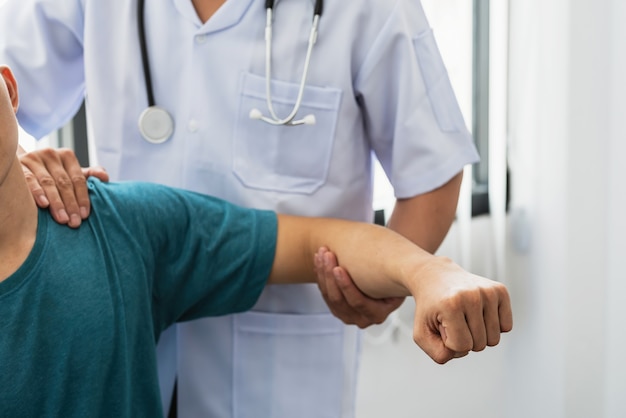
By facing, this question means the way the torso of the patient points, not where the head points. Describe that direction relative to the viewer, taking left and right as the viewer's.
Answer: facing the viewer
